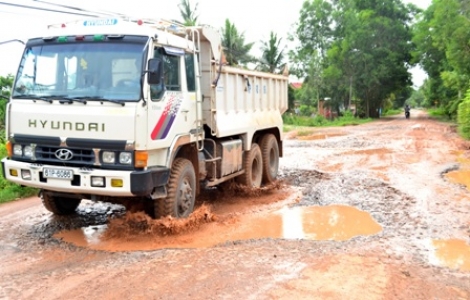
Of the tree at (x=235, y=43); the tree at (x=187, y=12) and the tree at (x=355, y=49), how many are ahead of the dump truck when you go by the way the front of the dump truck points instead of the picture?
0

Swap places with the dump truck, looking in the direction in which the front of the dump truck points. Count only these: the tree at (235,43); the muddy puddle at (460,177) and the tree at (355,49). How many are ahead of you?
0

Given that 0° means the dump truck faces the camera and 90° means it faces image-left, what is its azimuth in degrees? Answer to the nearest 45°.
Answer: approximately 45°

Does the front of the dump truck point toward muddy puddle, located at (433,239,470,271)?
no

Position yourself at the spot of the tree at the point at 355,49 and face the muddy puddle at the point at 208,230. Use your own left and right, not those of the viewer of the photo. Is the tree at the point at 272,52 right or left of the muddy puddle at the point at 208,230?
right

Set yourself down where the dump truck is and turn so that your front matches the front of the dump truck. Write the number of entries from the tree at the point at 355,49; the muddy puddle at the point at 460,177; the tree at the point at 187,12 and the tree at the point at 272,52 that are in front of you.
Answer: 0

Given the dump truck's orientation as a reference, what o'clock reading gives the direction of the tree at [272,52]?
The tree is roughly at 5 o'clock from the dump truck.

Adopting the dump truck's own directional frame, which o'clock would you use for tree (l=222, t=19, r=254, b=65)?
The tree is roughly at 5 o'clock from the dump truck.

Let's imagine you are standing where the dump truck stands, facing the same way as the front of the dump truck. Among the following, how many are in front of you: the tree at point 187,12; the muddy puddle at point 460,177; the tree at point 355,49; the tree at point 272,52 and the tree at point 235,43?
0

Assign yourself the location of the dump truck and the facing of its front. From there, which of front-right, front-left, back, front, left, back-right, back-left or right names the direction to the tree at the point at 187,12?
back-right

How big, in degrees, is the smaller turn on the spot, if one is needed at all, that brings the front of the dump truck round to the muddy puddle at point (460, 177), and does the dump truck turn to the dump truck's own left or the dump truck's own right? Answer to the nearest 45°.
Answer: approximately 180°

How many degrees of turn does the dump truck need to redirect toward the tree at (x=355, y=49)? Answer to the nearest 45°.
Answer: approximately 180°

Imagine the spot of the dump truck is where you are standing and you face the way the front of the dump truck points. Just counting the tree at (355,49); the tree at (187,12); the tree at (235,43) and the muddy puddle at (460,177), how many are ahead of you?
0

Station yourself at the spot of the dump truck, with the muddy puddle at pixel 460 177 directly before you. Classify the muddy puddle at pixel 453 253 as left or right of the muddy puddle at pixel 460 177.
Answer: right
